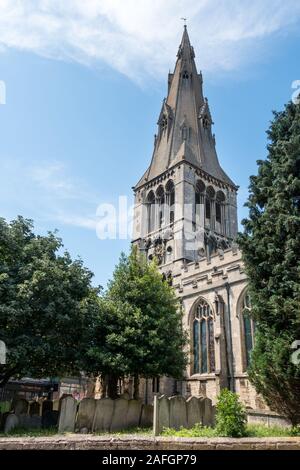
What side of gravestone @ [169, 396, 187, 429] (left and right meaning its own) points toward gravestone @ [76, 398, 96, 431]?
right

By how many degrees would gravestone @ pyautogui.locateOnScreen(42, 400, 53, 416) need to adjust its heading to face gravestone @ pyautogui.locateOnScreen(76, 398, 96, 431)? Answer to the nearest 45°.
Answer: approximately 45° to its left

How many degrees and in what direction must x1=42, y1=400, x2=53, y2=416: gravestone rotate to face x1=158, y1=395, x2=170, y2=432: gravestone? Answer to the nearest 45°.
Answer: approximately 45° to its left

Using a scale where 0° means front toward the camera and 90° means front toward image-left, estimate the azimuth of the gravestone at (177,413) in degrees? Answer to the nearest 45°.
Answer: approximately 0°

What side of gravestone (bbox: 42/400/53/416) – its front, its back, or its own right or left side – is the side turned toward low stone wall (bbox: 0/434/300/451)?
front

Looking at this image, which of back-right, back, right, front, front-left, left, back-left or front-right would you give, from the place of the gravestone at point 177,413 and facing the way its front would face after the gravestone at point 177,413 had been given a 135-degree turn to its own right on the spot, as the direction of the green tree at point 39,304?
front-left

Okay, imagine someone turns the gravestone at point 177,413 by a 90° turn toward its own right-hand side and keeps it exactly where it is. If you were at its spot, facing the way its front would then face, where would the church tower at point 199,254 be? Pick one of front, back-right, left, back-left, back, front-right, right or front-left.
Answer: right

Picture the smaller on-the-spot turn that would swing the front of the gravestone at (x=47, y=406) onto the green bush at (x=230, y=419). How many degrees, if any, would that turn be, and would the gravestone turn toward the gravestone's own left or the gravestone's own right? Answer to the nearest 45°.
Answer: approximately 45° to the gravestone's own left

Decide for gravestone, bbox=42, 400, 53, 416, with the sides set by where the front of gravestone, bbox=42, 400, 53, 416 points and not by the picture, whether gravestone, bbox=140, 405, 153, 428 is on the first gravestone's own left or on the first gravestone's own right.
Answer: on the first gravestone's own left

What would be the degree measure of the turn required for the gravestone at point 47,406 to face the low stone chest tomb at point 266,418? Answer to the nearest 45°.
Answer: approximately 90° to its left

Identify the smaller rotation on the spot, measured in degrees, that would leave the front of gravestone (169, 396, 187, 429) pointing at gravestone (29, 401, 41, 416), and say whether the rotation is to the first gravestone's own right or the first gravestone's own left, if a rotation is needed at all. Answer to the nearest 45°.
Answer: approximately 90° to the first gravestone's own right

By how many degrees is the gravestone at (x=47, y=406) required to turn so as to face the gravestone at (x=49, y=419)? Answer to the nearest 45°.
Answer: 0° — it already faces it

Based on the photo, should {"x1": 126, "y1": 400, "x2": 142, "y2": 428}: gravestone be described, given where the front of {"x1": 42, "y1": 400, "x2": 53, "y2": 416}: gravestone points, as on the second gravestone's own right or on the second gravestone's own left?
on the second gravestone's own left

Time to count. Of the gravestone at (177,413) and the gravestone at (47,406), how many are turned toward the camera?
2

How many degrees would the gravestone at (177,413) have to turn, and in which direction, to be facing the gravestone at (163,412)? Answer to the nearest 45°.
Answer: approximately 45° to its right
